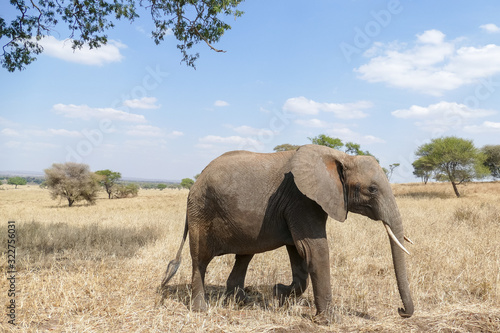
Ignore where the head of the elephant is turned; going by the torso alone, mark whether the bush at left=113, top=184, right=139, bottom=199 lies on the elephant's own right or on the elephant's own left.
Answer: on the elephant's own left

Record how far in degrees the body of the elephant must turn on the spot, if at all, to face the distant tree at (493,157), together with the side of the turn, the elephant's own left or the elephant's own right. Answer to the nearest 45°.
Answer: approximately 45° to the elephant's own left

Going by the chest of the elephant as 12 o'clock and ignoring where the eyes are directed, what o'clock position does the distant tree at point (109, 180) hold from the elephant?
The distant tree is roughly at 8 o'clock from the elephant.

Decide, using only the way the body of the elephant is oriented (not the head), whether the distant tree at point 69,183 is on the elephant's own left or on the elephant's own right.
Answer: on the elephant's own left

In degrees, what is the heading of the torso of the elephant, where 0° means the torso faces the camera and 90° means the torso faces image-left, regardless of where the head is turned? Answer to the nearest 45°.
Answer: approximately 270°

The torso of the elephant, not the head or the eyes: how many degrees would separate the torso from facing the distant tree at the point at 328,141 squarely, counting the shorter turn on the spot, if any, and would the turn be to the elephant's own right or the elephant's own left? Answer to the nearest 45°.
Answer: approximately 90° to the elephant's own left

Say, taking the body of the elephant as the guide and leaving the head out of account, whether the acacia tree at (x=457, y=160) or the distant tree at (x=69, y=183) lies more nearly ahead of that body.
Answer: the acacia tree

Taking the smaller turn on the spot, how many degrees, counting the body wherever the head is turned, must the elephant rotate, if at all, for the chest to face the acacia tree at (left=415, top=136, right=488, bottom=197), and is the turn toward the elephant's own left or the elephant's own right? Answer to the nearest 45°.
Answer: approximately 45° to the elephant's own left

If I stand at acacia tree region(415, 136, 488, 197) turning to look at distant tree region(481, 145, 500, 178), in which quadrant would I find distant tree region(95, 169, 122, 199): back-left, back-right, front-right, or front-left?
back-left
